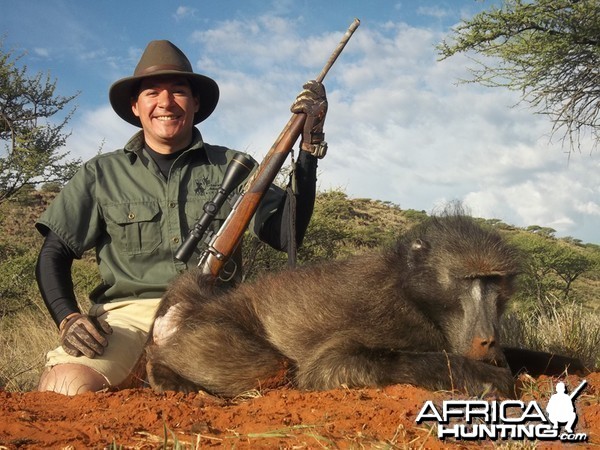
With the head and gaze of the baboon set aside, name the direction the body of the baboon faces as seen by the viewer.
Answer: to the viewer's right
